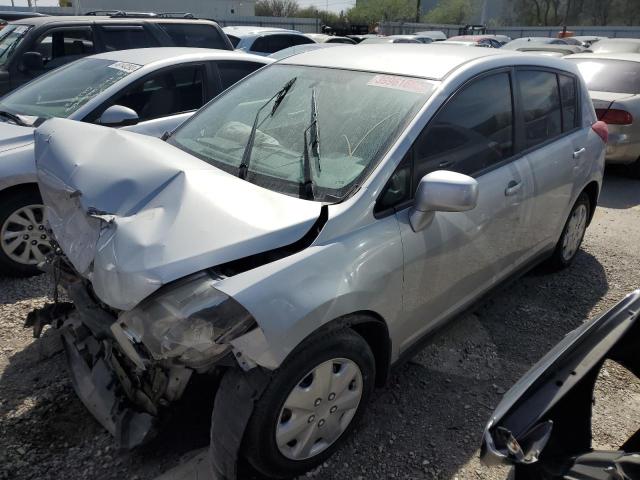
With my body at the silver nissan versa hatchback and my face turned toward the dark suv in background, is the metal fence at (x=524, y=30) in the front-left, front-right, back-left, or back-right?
front-right

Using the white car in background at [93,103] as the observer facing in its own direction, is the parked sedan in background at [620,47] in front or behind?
behind

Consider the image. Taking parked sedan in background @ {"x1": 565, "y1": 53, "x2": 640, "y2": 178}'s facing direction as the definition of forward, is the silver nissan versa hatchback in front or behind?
behind

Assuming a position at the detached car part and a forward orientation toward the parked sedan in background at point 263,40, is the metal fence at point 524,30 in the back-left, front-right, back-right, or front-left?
front-right

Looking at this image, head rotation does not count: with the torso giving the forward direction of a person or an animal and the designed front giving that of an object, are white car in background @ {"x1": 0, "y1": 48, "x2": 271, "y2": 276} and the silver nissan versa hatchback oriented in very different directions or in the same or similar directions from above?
same or similar directions

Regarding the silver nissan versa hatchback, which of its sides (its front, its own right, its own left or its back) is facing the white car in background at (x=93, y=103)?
right

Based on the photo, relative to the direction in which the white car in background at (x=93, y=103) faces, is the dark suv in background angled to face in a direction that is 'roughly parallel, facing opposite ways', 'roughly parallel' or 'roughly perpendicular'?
roughly parallel

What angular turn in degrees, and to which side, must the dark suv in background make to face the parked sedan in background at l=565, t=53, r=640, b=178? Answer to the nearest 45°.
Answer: approximately 135° to its left

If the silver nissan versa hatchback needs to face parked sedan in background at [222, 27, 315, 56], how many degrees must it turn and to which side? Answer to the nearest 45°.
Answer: approximately 135° to its right

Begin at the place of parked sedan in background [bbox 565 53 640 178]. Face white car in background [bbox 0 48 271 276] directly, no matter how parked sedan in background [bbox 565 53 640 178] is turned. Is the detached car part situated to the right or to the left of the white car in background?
left
